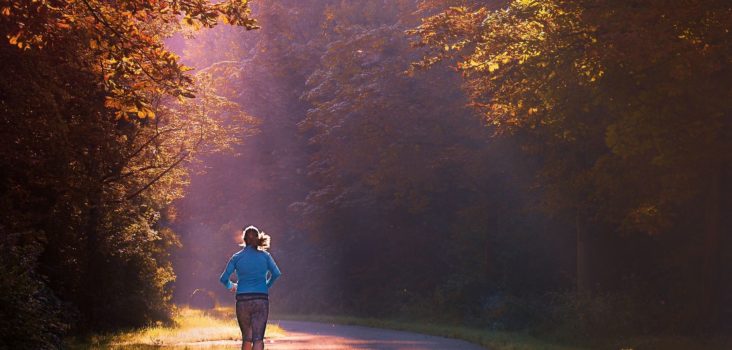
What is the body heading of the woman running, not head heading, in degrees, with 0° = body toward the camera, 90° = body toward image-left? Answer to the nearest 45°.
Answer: approximately 180°

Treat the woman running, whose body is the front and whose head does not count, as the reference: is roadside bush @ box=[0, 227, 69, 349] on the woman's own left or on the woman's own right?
on the woman's own left
